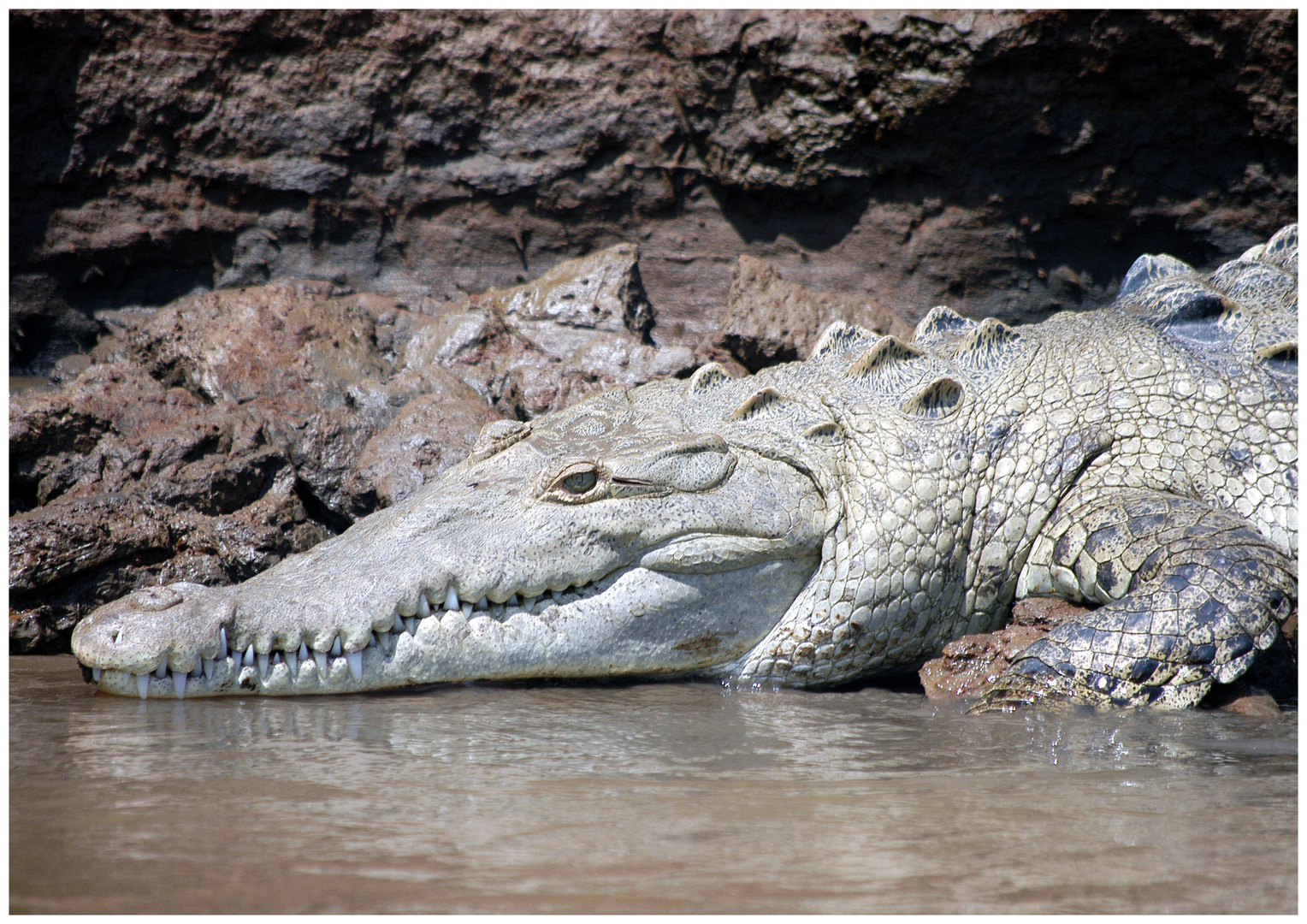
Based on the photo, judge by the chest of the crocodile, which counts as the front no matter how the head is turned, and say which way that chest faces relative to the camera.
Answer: to the viewer's left

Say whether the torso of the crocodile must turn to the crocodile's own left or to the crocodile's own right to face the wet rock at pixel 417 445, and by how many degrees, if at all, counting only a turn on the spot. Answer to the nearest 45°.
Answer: approximately 45° to the crocodile's own right

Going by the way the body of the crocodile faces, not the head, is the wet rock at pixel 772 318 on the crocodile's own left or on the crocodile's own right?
on the crocodile's own right

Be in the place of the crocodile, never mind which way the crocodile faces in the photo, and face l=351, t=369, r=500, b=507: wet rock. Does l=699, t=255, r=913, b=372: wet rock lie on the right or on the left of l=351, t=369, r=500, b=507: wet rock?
right
